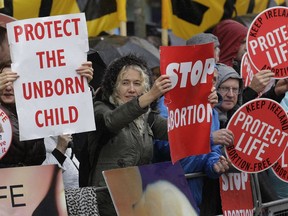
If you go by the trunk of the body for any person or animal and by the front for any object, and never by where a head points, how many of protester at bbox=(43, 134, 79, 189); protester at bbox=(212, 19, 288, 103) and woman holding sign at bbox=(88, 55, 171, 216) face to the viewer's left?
0

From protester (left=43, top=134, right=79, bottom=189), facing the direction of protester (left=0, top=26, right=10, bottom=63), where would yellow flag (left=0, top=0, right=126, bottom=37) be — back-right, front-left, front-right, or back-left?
front-right

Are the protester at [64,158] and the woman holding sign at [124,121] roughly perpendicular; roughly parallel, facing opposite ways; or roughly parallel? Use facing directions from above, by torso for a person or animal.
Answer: roughly parallel

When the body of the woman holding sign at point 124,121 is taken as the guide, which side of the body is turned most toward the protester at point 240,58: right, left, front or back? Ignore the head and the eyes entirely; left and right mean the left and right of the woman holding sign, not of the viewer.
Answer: left

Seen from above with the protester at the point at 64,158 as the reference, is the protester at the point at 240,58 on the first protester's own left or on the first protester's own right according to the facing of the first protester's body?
on the first protester's own left

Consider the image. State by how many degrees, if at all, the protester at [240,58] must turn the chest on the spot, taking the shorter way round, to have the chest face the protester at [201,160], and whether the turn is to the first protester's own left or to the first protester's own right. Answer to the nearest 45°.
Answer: approximately 90° to the first protester's own right

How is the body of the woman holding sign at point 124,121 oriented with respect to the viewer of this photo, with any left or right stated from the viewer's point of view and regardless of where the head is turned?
facing the viewer and to the right of the viewer

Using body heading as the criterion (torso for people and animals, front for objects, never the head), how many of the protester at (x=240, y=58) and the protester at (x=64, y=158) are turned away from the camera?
0

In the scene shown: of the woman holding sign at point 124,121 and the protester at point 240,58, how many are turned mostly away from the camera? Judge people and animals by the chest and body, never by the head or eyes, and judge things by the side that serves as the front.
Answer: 0

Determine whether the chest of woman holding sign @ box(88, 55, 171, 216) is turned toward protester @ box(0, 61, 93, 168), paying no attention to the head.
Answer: no

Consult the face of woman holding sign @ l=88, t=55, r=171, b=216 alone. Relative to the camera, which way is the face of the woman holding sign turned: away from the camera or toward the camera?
toward the camera
